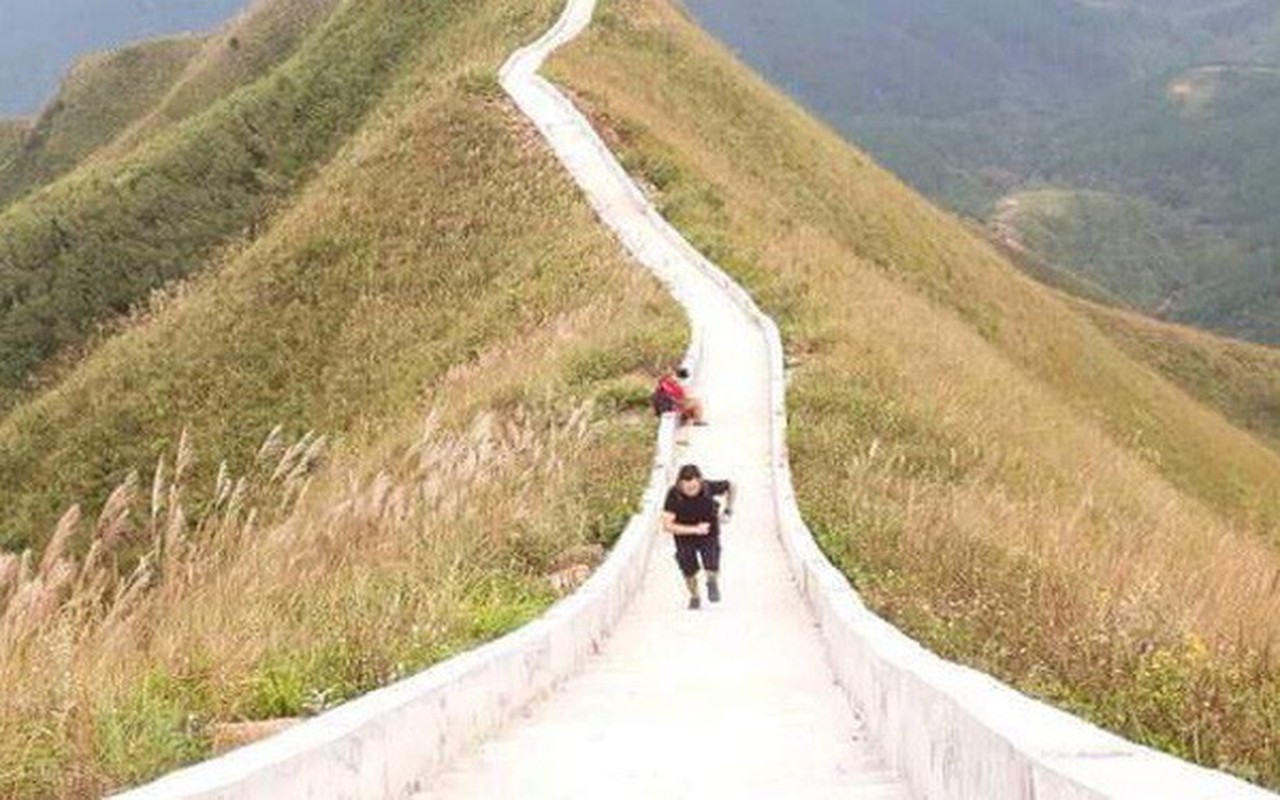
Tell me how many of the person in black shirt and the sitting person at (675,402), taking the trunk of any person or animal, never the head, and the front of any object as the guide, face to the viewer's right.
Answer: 1

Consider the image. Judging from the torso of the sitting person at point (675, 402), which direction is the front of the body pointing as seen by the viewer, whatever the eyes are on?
to the viewer's right

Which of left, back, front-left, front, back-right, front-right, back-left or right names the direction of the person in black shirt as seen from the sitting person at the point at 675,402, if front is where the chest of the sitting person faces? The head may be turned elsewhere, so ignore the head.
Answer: right

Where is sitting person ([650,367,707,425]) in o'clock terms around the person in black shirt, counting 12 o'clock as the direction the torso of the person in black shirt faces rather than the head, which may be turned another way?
The sitting person is roughly at 6 o'clock from the person in black shirt.

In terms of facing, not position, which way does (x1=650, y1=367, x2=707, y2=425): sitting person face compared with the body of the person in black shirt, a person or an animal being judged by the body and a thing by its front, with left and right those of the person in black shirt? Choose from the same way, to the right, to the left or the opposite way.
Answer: to the left
